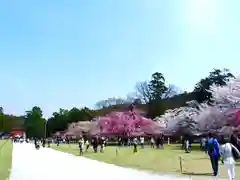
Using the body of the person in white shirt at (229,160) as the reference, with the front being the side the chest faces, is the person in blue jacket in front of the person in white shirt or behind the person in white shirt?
in front

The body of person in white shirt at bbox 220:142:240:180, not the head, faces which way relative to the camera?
away from the camera
